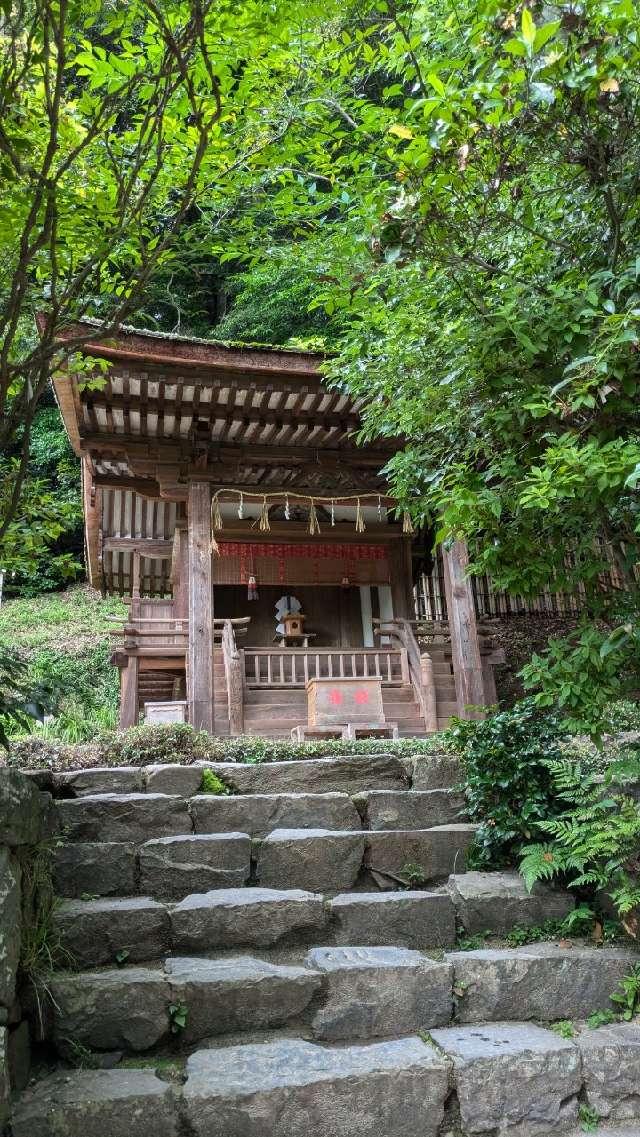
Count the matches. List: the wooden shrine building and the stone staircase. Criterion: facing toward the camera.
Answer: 2

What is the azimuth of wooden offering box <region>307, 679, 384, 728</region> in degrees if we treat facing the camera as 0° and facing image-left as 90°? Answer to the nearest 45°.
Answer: approximately 0°

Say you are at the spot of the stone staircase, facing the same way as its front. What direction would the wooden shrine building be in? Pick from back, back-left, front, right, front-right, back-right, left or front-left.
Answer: back

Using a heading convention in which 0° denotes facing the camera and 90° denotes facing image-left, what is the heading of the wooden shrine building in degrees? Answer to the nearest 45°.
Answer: approximately 0°

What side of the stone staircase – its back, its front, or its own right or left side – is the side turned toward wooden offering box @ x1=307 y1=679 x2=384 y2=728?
back
